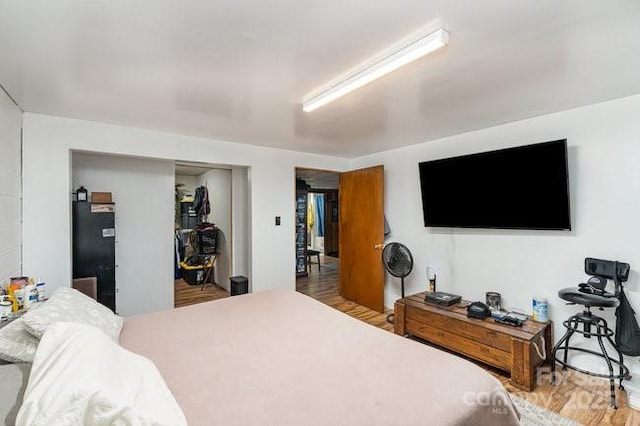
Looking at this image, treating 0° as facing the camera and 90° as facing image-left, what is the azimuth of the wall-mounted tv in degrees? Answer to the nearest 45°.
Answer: approximately 45°

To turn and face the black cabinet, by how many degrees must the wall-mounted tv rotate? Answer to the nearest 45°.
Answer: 0° — it already faces it

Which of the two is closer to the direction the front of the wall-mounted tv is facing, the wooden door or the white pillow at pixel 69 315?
the white pillow

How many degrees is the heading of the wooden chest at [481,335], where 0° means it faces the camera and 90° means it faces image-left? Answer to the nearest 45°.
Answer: approximately 45°
